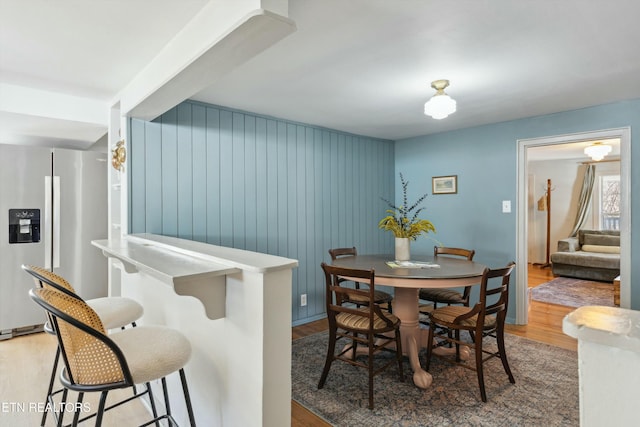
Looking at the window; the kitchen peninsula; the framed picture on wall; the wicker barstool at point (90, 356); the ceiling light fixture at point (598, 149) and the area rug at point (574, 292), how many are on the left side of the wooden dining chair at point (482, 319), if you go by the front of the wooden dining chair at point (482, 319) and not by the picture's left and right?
2

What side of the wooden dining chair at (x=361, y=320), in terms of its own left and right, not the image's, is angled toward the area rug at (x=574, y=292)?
front

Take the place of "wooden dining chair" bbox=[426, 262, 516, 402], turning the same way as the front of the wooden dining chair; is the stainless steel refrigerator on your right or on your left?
on your left

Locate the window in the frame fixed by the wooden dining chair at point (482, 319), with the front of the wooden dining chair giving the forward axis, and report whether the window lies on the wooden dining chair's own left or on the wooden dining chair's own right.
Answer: on the wooden dining chair's own right

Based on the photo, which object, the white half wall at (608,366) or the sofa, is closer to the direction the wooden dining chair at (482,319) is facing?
the sofa

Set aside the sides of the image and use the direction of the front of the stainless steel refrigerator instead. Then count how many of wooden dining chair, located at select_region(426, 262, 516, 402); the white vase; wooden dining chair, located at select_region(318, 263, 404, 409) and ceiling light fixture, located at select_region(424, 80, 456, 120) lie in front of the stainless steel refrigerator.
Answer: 4

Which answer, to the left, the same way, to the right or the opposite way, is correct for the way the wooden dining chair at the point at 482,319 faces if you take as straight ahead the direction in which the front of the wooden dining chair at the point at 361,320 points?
to the left

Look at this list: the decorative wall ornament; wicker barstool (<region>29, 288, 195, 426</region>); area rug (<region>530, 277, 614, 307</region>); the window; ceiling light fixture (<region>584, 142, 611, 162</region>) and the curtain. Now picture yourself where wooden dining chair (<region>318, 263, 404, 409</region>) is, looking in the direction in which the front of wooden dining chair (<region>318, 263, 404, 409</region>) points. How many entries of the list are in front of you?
4

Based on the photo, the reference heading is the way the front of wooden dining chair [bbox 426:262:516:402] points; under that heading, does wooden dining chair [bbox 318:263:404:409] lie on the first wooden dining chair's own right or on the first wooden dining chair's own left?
on the first wooden dining chair's own left

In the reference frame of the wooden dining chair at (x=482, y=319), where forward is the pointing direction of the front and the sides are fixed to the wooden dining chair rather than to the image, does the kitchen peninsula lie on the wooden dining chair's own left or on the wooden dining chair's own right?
on the wooden dining chair's own left

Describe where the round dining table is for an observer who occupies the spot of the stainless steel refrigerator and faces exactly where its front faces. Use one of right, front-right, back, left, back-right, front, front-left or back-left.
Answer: front

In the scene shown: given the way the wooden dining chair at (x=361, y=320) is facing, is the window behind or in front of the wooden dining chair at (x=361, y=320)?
in front

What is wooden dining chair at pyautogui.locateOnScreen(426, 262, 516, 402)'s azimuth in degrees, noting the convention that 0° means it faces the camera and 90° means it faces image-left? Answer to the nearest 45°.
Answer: approximately 135°

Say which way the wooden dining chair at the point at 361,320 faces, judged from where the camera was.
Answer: facing away from the viewer and to the right of the viewer

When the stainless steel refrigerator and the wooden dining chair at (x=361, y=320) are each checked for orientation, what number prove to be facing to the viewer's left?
0

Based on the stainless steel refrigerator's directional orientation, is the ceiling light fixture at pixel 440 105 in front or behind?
in front

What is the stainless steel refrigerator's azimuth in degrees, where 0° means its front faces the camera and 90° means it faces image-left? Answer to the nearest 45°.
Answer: approximately 315°
